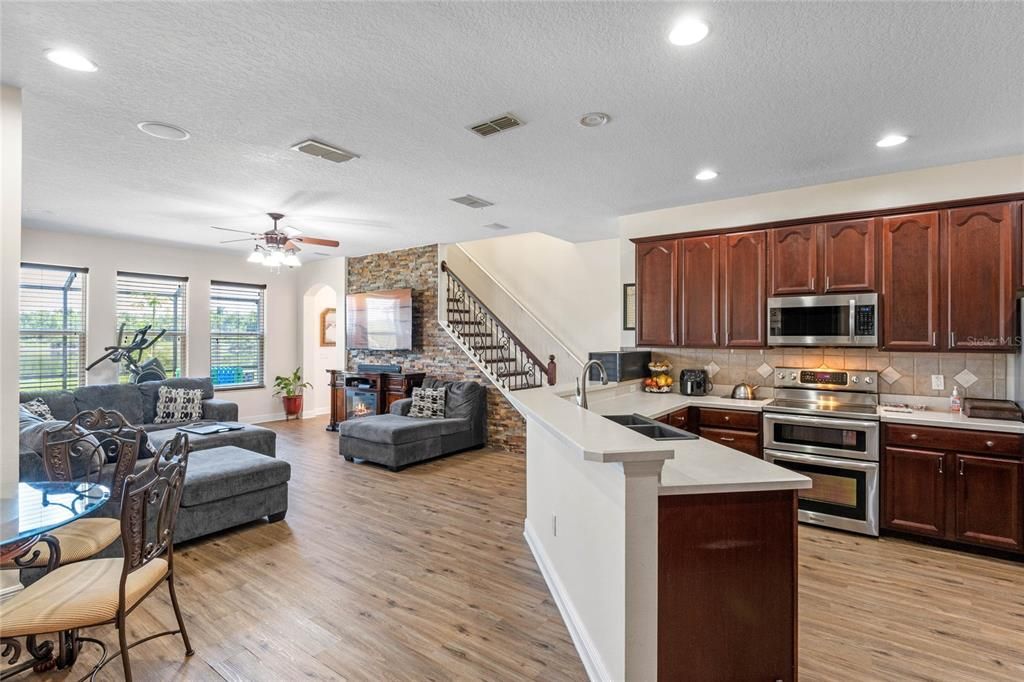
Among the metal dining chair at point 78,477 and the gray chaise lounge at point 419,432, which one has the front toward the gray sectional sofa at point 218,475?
the gray chaise lounge at point 419,432

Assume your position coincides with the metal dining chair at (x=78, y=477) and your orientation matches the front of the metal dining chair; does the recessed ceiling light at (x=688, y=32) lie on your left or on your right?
on your left

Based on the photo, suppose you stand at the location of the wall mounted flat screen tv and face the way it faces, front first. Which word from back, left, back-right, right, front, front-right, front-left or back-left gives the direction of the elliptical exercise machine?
front-right

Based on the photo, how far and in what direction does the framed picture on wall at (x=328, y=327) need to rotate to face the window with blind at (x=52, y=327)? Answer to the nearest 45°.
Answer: approximately 90° to its right

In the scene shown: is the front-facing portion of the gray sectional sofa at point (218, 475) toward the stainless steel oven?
no

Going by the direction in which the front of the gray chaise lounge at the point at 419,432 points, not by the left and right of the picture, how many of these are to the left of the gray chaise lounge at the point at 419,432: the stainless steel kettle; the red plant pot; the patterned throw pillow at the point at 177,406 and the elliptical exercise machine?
1

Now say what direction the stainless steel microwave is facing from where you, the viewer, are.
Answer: facing the viewer

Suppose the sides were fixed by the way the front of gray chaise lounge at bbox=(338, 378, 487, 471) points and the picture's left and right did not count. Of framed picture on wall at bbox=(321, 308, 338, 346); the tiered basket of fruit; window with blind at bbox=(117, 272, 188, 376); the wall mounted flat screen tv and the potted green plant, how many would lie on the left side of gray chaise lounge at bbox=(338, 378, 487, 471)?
1

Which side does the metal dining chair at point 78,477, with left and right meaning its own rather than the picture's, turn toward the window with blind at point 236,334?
back

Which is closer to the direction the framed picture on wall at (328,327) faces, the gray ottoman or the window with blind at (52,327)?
the gray ottoman

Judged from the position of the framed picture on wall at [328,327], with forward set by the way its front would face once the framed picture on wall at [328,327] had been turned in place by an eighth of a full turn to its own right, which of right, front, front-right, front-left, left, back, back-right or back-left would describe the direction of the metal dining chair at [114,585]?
front

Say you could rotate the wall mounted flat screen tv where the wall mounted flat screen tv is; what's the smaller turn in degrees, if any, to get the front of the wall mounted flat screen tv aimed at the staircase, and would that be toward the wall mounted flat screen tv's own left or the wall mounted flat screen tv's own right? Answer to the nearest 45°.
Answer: approximately 90° to the wall mounted flat screen tv's own left

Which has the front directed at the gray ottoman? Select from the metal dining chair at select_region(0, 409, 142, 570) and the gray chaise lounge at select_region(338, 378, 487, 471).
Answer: the gray chaise lounge

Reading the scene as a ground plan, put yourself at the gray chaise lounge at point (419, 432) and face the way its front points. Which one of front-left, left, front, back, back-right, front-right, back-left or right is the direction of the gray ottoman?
front
